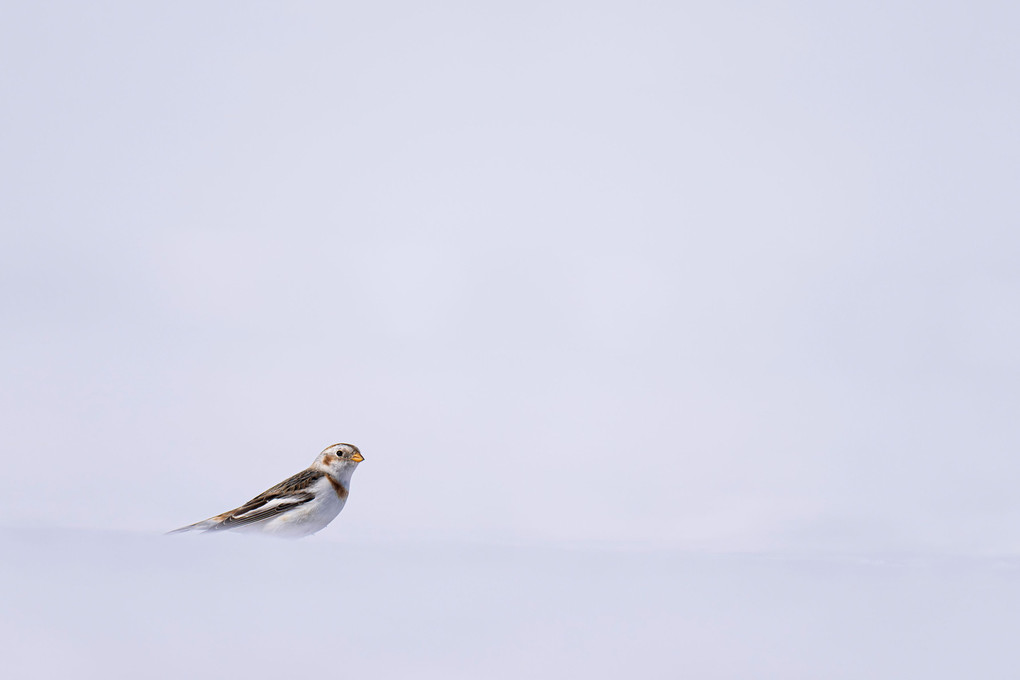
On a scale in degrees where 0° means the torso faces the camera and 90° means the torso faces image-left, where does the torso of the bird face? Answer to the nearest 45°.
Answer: approximately 270°
